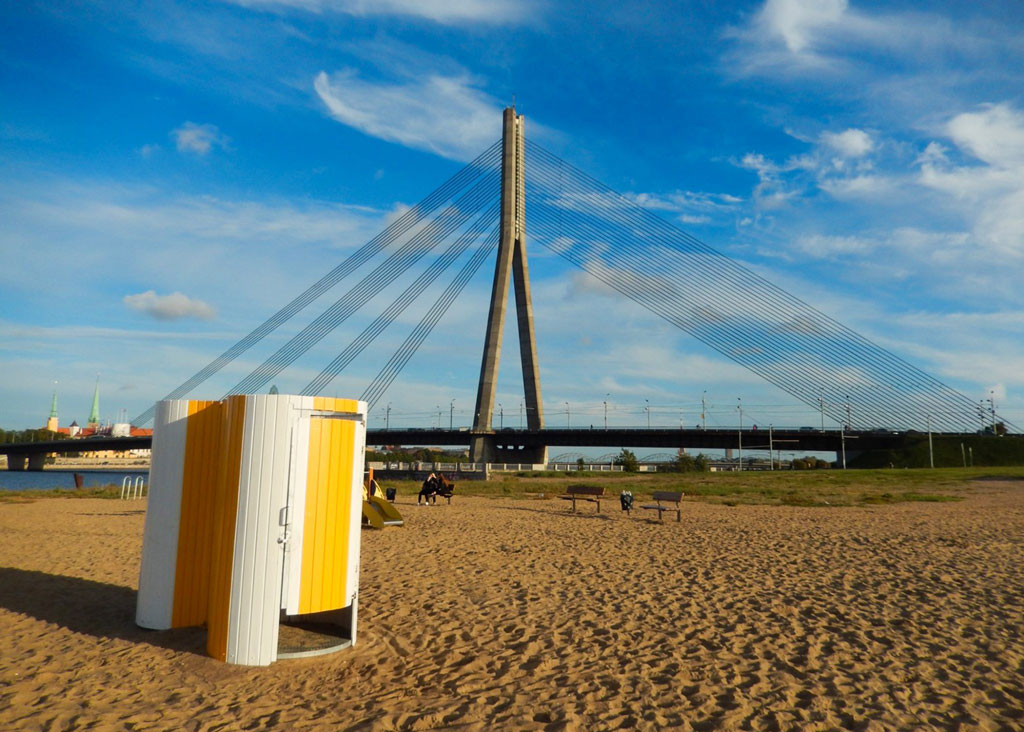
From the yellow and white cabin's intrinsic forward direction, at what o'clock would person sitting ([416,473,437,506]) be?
The person sitting is roughly at 8 o'clock from the yellow and white cabin.

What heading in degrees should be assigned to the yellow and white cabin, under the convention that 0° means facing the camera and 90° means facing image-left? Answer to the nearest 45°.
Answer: approximately 315°

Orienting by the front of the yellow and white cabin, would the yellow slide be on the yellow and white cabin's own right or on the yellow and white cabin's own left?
on the yellow and white cabin's own left
